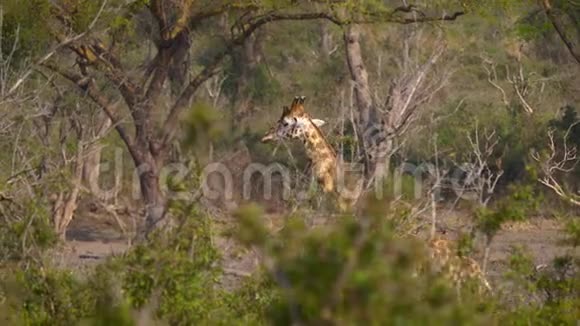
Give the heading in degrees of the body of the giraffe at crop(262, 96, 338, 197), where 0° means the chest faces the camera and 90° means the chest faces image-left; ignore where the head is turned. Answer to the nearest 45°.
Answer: approximately 90°

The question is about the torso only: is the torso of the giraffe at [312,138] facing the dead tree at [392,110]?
no

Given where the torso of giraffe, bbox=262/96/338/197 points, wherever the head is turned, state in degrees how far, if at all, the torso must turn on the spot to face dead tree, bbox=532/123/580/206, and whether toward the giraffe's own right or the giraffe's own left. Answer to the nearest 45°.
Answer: approximately 135° to the giraffe's own right

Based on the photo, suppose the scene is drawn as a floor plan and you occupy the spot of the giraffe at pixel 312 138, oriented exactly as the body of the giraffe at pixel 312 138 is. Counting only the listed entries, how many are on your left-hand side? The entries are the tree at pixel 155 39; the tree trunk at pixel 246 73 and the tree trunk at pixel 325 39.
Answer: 0

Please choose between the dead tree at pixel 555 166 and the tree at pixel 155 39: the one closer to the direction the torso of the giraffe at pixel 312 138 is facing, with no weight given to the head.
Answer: the tree

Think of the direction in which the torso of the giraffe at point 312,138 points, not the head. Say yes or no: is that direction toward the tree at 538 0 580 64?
no
